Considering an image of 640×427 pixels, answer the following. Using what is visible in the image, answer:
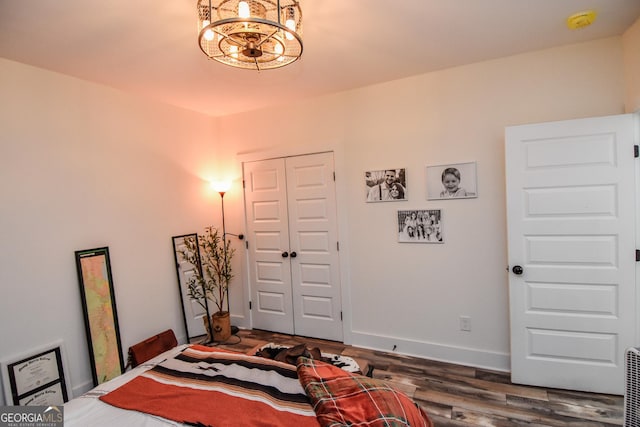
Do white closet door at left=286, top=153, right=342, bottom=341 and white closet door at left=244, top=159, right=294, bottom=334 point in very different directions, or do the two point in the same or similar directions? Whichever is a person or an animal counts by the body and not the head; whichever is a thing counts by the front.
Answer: same or similar directions

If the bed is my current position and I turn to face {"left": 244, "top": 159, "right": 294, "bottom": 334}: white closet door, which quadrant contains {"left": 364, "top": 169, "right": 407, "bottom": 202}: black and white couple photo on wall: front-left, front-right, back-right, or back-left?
front-right

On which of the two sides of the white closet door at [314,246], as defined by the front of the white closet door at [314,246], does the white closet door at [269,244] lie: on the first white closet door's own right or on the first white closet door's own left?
on the first white closet door's own right

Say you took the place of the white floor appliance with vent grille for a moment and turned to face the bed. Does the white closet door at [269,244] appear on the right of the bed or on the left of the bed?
right

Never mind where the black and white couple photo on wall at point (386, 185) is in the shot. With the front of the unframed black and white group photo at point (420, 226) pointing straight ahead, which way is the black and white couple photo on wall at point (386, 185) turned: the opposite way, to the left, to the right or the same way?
the same way

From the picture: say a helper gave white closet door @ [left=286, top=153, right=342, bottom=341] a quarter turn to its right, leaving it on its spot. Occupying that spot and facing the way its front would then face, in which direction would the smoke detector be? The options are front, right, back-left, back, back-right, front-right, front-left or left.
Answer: back

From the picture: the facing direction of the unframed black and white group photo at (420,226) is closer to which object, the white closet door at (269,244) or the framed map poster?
the framed map poster

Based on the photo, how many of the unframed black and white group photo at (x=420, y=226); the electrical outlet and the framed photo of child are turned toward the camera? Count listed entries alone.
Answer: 3

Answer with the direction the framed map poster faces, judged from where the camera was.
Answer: facing the viewer and to the right of the viewer

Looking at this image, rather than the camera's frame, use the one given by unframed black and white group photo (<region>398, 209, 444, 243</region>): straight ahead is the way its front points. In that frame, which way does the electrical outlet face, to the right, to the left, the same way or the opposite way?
the same way

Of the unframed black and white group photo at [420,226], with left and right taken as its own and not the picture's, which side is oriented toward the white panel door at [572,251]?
left

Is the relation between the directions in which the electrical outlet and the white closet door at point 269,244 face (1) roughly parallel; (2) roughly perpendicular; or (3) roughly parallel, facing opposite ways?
roughly parallel

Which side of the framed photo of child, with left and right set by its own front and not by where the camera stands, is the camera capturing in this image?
front

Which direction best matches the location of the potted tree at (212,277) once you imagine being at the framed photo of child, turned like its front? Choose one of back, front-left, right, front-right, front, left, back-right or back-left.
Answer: right

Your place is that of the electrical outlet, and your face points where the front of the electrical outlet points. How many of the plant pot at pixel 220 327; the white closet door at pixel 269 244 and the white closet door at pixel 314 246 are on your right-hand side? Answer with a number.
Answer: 3

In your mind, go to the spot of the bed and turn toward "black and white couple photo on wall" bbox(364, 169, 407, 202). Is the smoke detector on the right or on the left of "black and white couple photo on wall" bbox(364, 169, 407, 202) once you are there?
right

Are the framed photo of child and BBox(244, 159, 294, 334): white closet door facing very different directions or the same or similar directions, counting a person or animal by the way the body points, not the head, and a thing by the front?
same or similar directions

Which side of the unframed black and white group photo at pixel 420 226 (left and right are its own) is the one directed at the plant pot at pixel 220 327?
right

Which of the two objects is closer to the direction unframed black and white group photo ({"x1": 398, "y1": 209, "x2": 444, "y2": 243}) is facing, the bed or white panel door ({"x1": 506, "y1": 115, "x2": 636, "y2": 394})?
the bed

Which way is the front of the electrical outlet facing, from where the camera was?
facing the viewer
